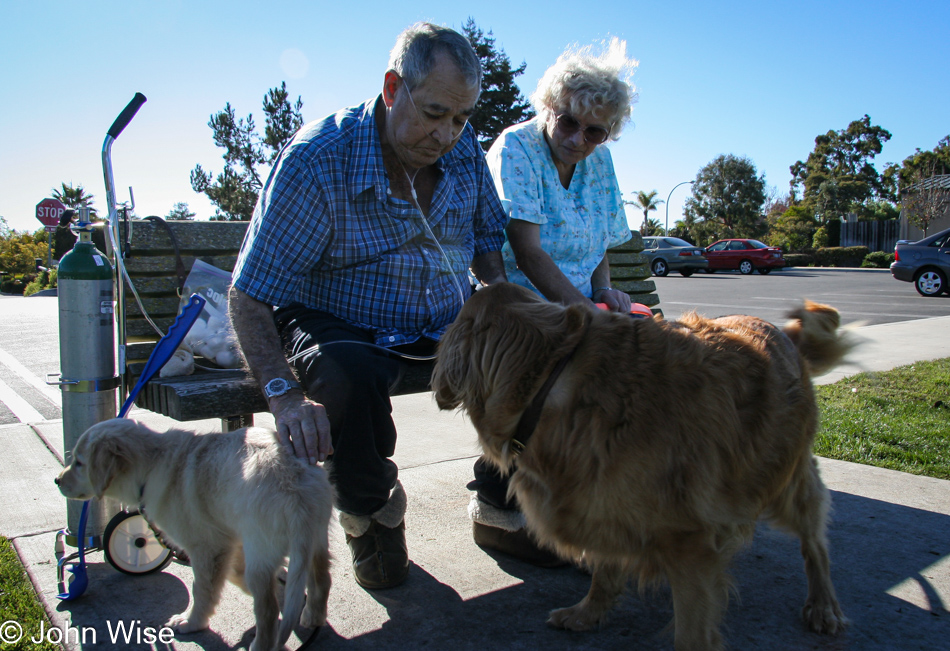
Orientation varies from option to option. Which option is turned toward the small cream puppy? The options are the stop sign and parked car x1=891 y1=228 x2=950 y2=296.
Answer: the stop sign

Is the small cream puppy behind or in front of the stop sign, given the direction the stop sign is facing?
in front

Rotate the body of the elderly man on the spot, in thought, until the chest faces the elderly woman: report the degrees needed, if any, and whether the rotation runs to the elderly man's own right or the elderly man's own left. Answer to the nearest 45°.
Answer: approximately 90° to the elderly man's own left

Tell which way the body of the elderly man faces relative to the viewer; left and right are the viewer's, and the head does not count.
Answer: facing the viewer and to the right of the viewer

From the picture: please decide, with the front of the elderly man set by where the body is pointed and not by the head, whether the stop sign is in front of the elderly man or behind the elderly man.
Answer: behind

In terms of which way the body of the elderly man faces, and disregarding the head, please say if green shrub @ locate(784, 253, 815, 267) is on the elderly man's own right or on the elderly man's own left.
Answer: on the elderly man's own left

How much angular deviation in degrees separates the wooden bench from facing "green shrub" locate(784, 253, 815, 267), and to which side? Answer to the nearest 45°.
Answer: approximately 90° to its left

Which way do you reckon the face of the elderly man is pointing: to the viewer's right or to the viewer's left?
to the viewer's right

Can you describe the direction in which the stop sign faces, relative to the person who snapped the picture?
facing the viewer

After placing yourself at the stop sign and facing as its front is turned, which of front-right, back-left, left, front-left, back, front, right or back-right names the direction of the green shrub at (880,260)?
left
